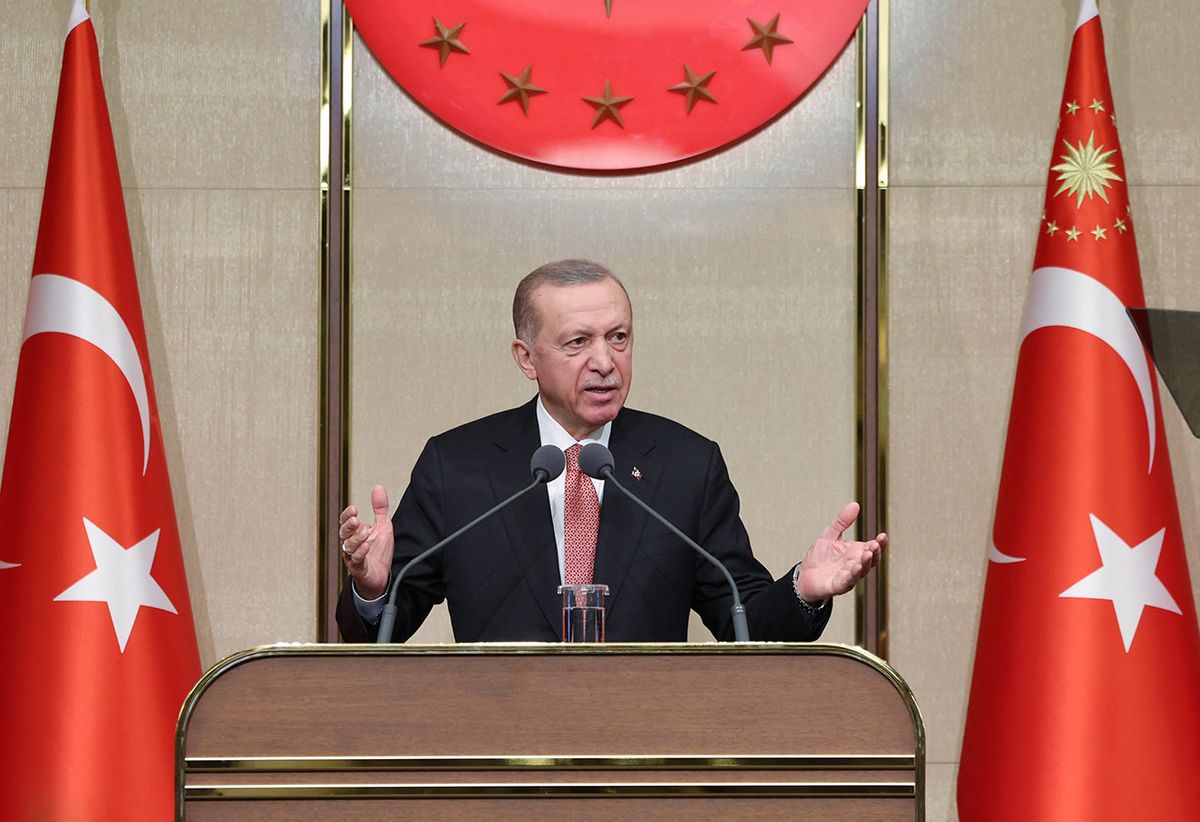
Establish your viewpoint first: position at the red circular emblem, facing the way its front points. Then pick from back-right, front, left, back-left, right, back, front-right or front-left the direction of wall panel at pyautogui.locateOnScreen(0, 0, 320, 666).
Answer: right

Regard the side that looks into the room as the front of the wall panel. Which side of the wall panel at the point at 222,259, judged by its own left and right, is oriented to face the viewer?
front

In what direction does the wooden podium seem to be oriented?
toward the camera

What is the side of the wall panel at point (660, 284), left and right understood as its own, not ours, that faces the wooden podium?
front

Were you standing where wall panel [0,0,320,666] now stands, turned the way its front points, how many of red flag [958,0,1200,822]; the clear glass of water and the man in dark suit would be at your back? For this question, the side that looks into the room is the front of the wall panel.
0

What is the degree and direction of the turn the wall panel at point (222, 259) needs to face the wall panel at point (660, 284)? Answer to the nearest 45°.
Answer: approximately 90° to its left

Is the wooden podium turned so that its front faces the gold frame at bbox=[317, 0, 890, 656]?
no

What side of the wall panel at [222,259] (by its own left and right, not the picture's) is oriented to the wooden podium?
front

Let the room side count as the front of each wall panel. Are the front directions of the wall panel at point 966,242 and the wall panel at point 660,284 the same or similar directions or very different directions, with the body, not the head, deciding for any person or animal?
same or similar directions

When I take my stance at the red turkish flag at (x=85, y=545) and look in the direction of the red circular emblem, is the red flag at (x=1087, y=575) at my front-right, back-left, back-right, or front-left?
front-right

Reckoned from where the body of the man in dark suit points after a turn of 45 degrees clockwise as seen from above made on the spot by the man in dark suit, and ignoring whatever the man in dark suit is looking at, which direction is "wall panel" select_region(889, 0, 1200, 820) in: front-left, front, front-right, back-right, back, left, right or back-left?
back

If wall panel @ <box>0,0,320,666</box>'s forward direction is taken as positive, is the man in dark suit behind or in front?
in front

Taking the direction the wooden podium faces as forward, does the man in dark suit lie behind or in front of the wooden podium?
behind

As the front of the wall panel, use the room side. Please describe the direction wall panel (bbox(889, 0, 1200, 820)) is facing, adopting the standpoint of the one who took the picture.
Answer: facing the viewer

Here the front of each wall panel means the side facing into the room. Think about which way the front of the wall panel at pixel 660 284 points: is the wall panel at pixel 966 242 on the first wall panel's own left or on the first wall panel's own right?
on the first wall panel's own left

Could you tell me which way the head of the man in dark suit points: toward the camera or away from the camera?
toward the camera

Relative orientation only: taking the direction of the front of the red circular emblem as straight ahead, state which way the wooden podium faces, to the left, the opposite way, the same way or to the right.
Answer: the same way

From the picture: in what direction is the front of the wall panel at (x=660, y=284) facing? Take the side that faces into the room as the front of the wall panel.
toward the camera

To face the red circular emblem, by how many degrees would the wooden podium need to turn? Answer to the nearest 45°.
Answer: approximately 180°
